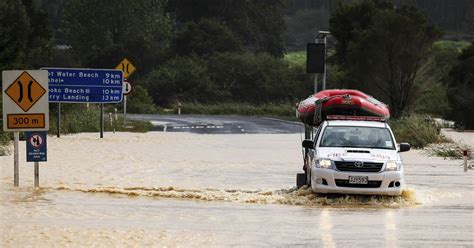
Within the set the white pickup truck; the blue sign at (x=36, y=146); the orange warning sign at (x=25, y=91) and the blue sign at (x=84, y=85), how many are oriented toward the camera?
4

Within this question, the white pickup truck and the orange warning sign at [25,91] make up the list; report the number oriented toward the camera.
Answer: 2

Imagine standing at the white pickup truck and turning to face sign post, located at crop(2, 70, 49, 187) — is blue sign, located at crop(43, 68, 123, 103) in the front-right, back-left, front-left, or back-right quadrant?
front-right

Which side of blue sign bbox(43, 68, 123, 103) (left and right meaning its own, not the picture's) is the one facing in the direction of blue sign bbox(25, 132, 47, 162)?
front

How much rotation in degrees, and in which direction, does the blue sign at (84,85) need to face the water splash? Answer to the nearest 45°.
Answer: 0° — it already faces it

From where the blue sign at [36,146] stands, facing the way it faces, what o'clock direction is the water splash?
The water splash is roughly at 10 o'clock from the blue sign.

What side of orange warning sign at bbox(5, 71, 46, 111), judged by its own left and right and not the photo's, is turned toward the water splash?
left

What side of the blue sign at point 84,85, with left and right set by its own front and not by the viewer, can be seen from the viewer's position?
front

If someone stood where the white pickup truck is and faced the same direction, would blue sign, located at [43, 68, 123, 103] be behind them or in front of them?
behind

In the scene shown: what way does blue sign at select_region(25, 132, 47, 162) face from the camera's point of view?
toward the camera

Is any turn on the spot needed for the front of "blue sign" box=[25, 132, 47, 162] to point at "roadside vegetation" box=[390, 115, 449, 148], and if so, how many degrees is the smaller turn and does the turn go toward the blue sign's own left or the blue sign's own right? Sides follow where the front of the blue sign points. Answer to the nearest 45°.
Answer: approximately 135° to the blue sign's own left
